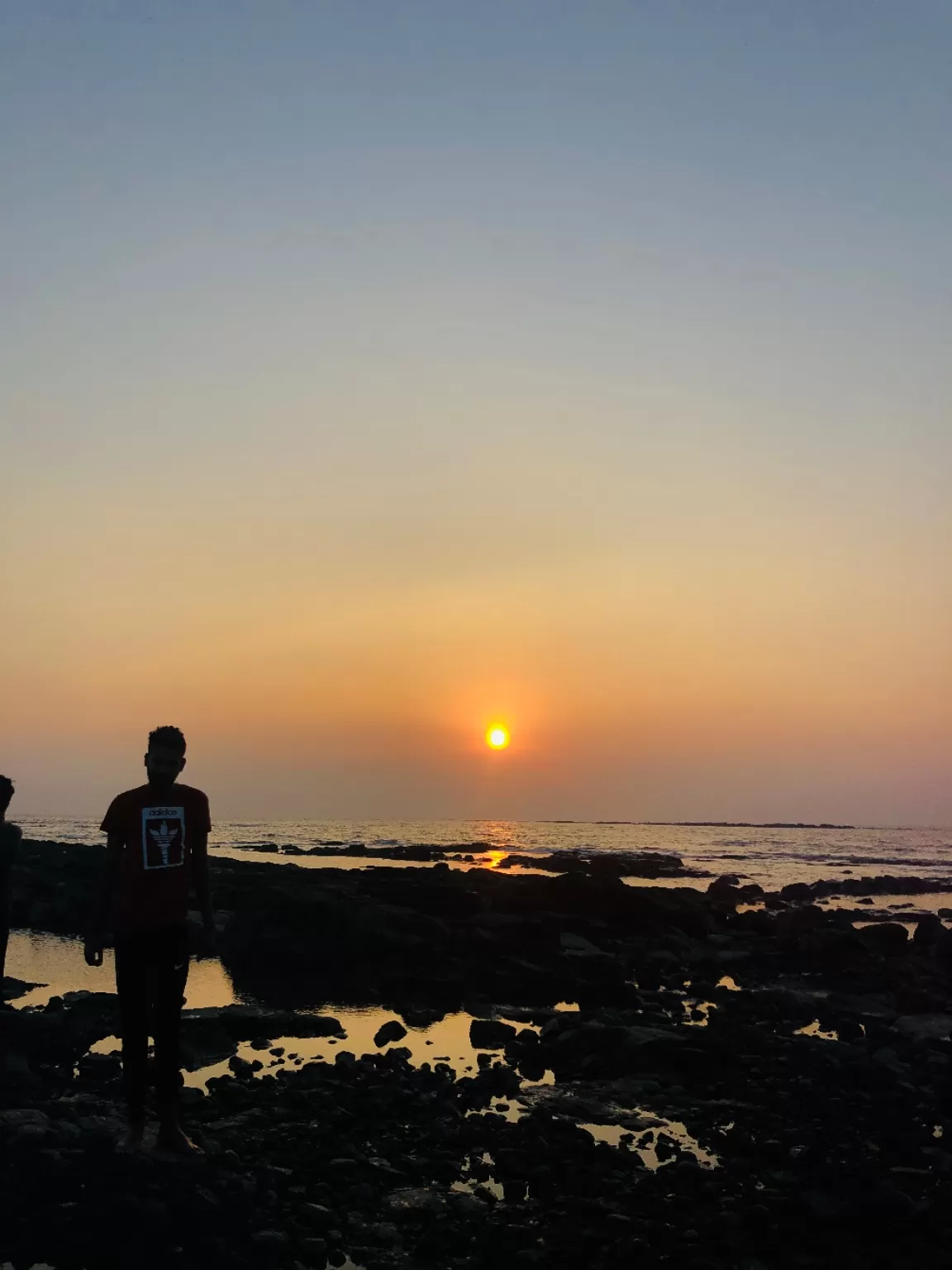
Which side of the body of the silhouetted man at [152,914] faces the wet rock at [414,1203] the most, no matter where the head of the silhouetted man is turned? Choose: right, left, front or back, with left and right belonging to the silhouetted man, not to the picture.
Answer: left

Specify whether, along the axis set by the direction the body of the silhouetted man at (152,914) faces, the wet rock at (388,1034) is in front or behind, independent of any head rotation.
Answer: behind

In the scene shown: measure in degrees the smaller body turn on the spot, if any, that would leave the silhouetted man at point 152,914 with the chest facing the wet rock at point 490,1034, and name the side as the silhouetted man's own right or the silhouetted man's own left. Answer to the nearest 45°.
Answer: approximately 135° to the silhouetted man's own left

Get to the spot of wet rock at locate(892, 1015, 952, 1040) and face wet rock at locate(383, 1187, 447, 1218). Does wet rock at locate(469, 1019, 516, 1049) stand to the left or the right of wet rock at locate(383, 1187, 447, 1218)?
right

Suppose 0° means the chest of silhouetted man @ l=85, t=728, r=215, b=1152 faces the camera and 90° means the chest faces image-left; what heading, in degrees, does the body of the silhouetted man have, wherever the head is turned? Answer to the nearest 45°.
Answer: approximately 0°

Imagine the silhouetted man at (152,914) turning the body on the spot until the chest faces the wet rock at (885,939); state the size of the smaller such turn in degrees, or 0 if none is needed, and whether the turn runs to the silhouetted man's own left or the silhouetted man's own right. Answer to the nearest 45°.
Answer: approximately 135° to the silhouetted man's own left

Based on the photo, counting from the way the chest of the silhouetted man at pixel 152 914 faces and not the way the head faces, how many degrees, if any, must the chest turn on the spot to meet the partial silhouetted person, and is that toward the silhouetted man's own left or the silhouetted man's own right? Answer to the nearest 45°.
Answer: approximately 135° to the silhouetted man's own right
